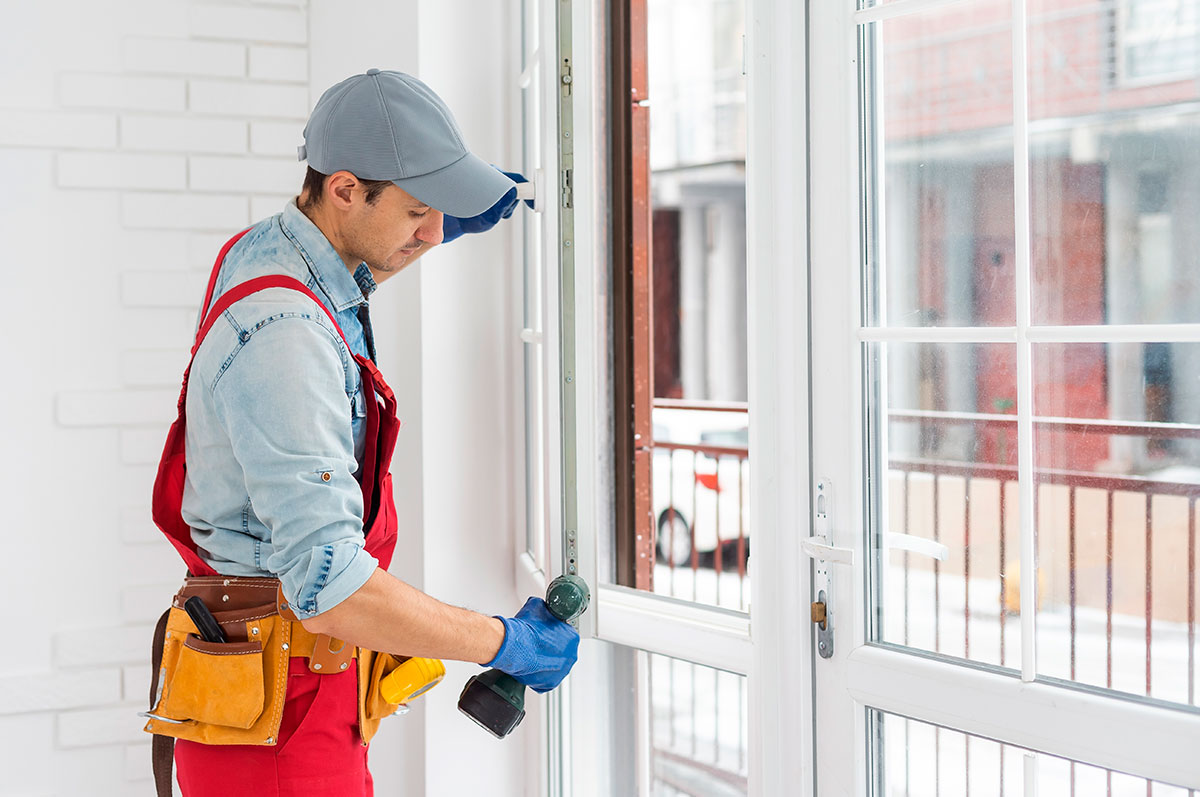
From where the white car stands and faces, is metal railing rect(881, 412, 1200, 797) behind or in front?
behind

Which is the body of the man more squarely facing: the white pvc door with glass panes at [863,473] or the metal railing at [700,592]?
the white pvc door with glass panes

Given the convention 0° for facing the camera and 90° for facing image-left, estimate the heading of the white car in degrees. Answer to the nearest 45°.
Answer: approximately 135°

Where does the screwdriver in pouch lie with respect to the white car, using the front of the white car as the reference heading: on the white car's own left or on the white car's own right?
on the white car's own left

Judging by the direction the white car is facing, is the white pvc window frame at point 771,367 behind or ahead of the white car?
behind

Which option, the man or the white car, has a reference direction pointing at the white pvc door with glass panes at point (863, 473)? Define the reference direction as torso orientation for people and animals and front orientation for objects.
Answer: the man

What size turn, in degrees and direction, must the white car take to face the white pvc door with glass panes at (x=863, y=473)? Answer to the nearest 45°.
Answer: approximately 135° to its left

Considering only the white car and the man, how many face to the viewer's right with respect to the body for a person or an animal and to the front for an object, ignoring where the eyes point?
1

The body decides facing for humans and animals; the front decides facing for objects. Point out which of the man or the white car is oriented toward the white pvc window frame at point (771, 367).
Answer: the man

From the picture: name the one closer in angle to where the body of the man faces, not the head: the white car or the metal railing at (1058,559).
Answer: the metal railing

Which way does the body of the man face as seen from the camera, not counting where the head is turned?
to the viewer's right

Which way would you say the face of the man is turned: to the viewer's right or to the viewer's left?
to the viewer's right

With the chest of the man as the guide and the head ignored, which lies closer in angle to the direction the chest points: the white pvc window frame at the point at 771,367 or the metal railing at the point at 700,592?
the white pvc window frame
